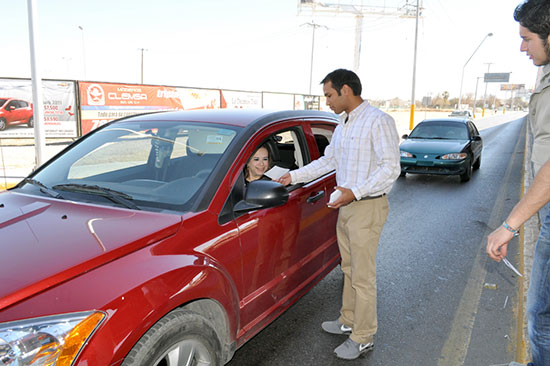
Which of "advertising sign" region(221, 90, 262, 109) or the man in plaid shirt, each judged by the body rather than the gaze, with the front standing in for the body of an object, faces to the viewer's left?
the man in plaid shirt

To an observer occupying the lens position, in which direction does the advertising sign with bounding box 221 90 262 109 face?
facing the viewer and to the right of the viewer

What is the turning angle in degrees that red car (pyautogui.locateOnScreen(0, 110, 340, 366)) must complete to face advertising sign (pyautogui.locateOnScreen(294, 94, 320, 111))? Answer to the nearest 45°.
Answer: approximately 135° to its right

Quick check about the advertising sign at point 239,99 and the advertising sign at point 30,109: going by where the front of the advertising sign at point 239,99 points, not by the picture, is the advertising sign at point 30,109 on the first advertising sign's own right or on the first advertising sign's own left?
on the first advertising sign's own right

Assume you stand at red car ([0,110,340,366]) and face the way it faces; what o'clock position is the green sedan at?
The green sedan is roughly at 6 o'clock from the red car.

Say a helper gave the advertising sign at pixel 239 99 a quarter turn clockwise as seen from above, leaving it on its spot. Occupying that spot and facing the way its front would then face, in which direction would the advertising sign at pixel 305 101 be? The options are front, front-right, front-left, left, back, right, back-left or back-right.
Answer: back

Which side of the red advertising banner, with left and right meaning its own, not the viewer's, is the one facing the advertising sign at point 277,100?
left

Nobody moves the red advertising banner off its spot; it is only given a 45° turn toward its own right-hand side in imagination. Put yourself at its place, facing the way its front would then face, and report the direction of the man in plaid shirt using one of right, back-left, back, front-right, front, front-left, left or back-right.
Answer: front

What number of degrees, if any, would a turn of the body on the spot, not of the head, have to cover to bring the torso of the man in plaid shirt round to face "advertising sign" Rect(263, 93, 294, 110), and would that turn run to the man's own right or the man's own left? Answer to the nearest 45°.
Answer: approximately 90° to the man's own right

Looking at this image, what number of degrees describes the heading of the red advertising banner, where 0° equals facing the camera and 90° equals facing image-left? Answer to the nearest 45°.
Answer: approximately 315°

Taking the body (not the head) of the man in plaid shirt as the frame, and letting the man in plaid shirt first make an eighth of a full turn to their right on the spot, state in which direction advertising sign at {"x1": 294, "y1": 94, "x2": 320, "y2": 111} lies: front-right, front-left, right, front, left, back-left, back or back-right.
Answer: front-right

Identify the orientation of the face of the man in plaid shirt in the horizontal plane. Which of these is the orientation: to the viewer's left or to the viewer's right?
to the viewer's left

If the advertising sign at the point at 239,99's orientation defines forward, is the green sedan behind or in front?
in front

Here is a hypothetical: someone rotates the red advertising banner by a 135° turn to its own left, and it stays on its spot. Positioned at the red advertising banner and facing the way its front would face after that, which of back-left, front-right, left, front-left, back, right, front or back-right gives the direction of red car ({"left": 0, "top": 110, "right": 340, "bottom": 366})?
back

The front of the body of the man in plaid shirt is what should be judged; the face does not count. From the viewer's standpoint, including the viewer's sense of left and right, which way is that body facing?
facing to the left of the viewer

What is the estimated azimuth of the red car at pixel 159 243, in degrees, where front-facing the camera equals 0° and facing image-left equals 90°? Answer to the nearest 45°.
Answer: approximately 45°
